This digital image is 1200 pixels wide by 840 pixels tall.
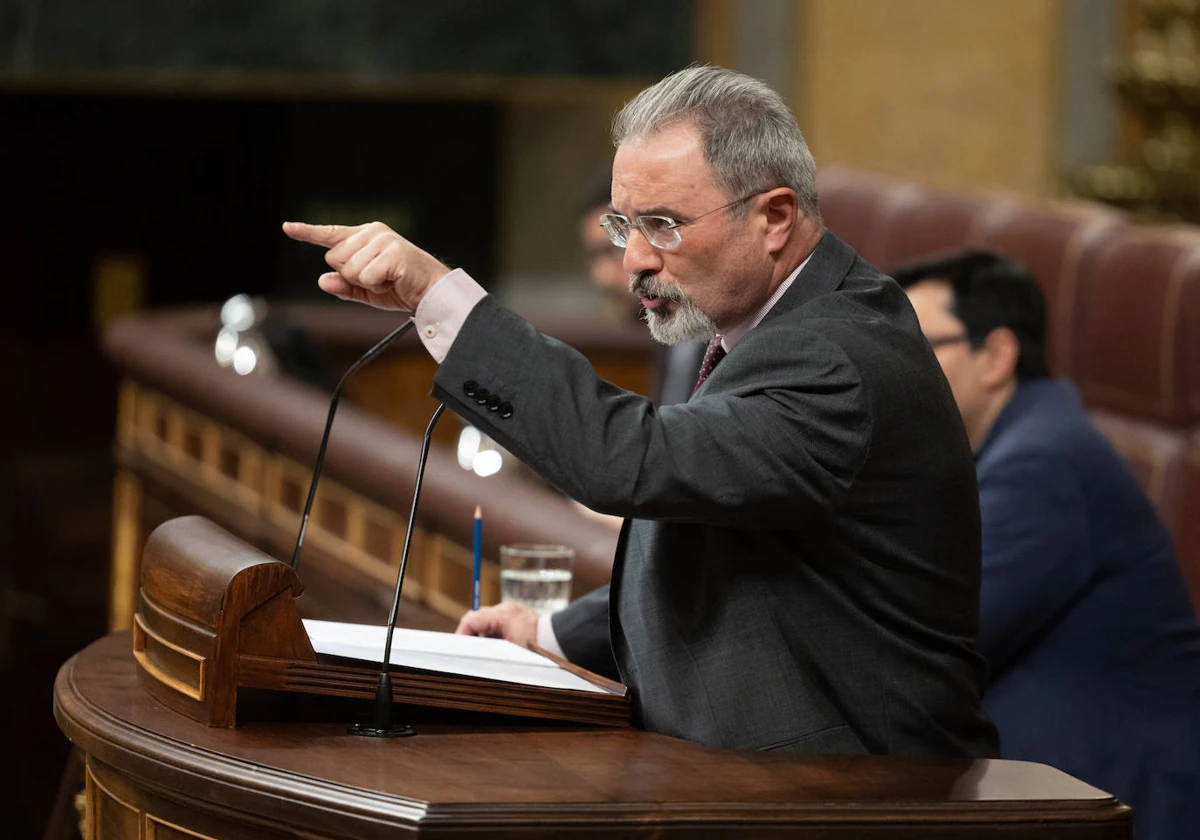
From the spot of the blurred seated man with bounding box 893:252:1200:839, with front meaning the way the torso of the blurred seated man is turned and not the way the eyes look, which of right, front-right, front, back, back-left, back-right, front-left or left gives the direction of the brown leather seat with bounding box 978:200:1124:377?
right

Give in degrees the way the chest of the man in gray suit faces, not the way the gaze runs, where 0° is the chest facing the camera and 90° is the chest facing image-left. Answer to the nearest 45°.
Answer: approximately 90°

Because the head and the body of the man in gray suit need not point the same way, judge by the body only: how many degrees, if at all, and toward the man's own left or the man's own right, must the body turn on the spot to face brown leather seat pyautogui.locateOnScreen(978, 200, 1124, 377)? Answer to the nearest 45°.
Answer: approximately 90° to the man's own right

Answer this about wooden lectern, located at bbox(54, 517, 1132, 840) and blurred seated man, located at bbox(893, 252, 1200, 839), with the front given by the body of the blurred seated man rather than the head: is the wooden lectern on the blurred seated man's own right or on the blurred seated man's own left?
on the blurred seated man's own left

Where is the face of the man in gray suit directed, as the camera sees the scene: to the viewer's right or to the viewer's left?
to the viewer's left

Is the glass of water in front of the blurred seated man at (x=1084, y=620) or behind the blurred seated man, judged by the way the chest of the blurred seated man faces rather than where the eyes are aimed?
in front

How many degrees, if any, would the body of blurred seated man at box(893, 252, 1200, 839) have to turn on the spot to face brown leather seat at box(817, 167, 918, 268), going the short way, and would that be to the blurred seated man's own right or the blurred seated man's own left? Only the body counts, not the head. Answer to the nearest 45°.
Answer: approximately 90° to the blurred seated man's own right

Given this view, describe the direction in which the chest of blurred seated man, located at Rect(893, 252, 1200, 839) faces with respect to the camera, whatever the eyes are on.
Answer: to the viewer's left

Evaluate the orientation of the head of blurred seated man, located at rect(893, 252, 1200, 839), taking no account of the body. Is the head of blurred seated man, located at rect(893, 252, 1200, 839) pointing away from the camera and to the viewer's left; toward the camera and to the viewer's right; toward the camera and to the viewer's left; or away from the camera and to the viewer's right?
toward the camera and to the viewer's left

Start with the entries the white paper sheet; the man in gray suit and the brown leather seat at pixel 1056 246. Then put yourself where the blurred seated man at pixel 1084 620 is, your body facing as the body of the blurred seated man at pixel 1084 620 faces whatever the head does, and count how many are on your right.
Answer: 1

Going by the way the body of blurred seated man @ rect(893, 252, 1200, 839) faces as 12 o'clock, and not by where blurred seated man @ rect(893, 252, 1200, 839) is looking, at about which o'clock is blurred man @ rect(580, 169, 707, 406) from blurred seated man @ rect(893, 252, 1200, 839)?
blurred man @ rect(580, 169, 707, 406) is roughly at 2 o'clock from blurred seated man @ rect(893, 252, 1200, 839).
